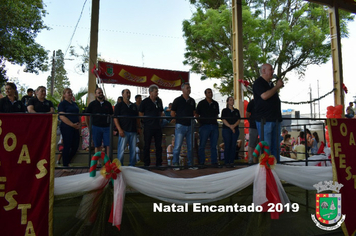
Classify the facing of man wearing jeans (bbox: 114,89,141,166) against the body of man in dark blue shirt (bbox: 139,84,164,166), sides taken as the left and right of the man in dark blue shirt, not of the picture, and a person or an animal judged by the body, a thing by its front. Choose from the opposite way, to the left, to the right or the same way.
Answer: the same way

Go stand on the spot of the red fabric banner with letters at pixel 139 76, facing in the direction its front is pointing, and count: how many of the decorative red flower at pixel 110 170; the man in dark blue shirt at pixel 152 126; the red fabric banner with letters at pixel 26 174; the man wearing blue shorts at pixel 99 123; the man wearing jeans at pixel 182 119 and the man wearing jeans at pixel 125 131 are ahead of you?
6

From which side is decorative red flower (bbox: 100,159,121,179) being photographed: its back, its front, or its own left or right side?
front

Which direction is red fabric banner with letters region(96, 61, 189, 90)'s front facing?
toward the camera

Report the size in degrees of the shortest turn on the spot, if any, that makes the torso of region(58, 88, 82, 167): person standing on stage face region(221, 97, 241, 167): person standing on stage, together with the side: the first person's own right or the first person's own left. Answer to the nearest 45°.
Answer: approximately 45° to the first person's own left

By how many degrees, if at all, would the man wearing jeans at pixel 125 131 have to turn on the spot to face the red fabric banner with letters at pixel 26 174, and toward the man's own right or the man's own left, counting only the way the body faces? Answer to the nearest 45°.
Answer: approximately 90° to the man's own right

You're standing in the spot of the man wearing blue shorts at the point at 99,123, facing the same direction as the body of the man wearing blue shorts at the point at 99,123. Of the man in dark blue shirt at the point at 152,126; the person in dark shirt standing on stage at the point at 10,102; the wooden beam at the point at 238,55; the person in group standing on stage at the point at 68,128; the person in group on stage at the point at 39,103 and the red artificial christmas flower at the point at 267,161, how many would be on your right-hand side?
3

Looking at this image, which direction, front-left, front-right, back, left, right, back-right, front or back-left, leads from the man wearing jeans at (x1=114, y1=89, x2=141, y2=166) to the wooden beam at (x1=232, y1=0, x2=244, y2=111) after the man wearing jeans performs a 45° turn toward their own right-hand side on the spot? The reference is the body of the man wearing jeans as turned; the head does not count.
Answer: back-left

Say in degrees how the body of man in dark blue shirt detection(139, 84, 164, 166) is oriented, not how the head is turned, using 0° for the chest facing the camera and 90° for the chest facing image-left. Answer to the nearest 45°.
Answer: approximately 315°

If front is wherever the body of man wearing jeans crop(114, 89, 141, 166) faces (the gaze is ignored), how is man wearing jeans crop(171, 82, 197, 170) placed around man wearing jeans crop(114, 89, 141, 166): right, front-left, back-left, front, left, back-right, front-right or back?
front-left
